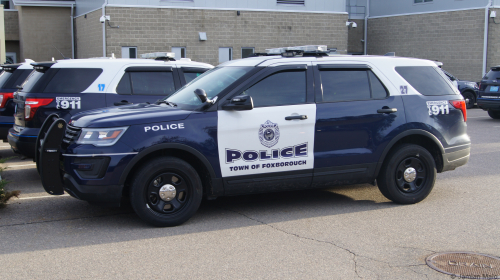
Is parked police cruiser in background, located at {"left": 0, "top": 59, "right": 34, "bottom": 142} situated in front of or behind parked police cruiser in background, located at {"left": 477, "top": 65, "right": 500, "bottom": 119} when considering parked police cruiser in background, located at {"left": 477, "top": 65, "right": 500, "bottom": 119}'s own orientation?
behind

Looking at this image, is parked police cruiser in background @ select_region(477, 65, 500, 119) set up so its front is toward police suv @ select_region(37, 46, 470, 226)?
no

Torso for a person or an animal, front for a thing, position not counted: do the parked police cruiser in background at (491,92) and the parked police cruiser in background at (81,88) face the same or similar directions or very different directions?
same or similar directions

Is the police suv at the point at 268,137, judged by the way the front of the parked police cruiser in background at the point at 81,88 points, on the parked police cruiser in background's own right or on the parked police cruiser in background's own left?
on the parked police cruiser in background's own right

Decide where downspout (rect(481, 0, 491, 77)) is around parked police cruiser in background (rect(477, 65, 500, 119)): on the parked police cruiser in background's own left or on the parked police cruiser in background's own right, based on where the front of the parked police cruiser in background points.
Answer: on the parked police cruiser in background's own left

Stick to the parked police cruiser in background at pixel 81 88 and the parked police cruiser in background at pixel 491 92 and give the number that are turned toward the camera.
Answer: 0

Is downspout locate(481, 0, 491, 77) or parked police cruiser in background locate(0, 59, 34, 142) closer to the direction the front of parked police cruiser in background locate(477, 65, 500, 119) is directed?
the downspout

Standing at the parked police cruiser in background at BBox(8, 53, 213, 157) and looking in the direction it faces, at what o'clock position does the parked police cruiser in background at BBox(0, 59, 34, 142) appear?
the parked police cruiser in background at BBox(0, 59, 34, 142) is roughly at 8 o'clock from the parked police cruiser in background at BBox(8, 53, 213, 157).

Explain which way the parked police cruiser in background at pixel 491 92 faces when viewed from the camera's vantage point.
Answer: facing away from the viewer and to the right of the viewer

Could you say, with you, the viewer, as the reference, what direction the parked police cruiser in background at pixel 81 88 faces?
facing to the right of the viewer
